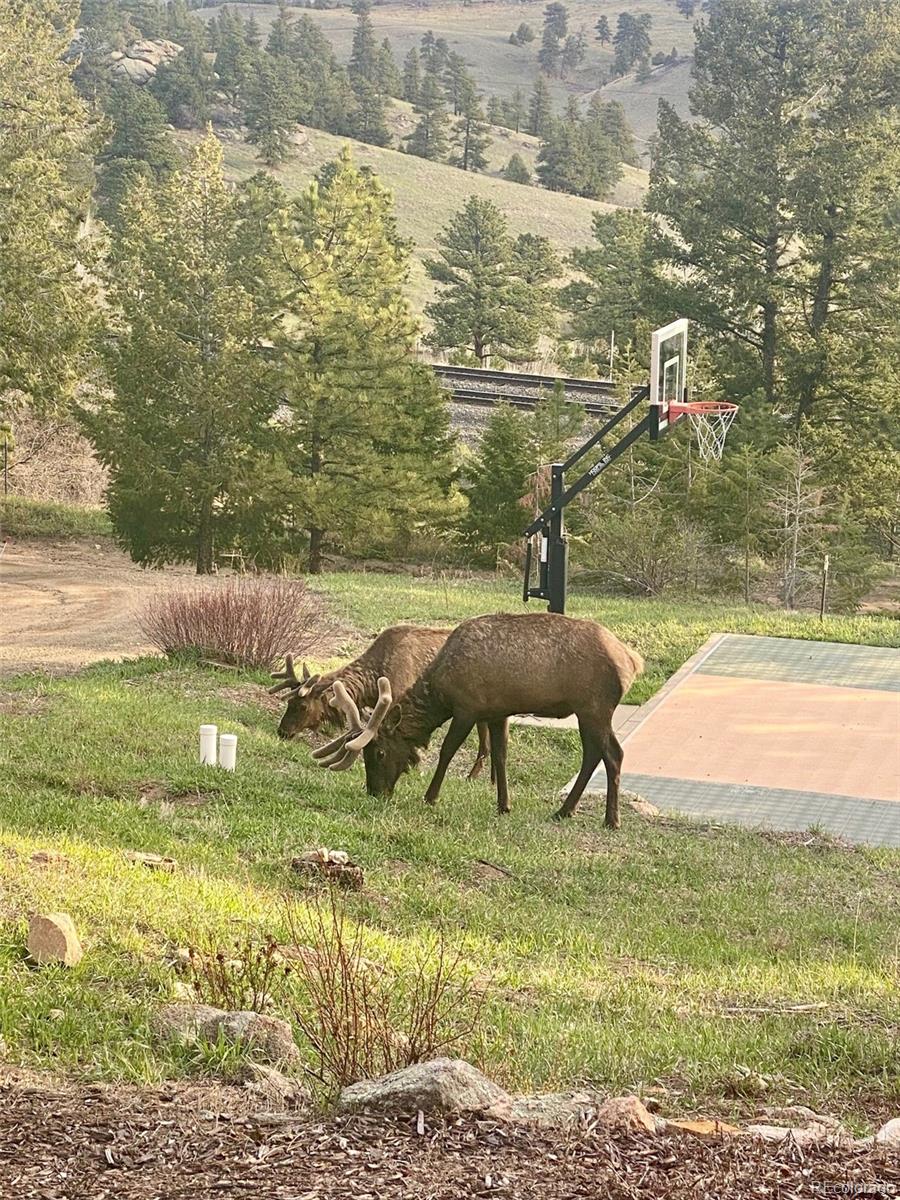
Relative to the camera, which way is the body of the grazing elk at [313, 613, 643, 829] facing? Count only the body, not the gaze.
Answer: to the viewer's left

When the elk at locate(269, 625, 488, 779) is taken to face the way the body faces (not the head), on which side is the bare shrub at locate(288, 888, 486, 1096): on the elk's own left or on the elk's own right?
on the elk's own left

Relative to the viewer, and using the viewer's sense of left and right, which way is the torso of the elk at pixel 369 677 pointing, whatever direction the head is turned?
facing to the left of the viewer

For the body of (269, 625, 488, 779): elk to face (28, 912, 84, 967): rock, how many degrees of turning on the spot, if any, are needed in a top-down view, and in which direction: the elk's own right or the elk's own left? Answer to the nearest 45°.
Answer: approximately 90° to the elk's own left

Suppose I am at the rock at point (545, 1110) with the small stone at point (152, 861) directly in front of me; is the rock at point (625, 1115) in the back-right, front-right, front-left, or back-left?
back-right

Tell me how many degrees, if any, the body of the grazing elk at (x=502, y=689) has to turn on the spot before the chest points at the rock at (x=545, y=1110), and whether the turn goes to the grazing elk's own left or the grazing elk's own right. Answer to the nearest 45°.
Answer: approximately 90° to the grazing elk's own left

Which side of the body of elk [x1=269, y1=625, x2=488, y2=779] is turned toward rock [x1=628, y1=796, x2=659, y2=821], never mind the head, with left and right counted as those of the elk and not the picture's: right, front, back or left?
back

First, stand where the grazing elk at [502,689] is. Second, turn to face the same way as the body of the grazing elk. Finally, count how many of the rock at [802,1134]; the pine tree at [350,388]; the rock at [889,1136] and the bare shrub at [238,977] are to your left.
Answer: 3

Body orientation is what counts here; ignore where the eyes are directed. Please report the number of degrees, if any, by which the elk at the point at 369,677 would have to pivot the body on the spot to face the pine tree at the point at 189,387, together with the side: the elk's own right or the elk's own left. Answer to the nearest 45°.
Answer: approximately 90° to the elk's own right

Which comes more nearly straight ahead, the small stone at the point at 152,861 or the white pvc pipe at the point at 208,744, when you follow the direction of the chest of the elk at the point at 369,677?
the white pvc pipe

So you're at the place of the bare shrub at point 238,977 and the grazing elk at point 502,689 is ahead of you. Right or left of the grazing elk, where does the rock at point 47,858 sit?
left

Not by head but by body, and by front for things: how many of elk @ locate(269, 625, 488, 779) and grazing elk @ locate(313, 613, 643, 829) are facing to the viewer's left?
2

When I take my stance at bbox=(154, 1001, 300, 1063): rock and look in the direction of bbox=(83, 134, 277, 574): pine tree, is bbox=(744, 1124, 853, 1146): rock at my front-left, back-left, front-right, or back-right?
back-right
